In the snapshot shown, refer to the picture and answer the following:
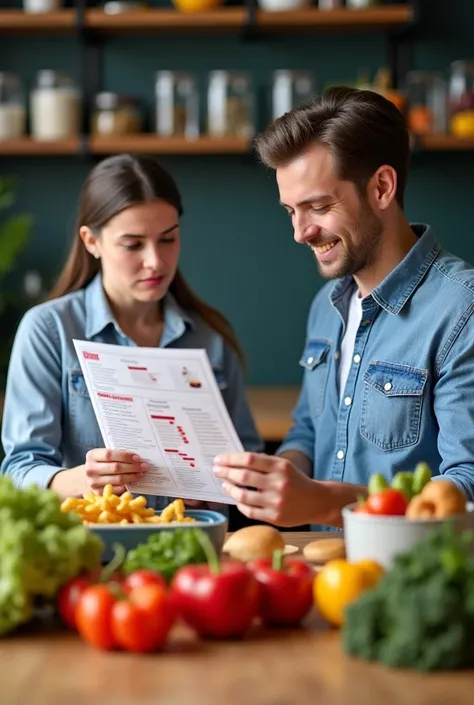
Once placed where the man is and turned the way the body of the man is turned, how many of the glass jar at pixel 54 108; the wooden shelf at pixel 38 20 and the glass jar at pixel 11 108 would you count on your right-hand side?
3

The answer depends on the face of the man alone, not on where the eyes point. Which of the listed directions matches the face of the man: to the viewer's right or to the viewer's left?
to the viewer's left

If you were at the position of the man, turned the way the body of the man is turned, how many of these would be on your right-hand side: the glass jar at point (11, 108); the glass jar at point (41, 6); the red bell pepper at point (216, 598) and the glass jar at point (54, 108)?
3

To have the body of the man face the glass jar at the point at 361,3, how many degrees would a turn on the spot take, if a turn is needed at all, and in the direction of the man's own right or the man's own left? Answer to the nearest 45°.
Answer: approximately 135° to the man's own right

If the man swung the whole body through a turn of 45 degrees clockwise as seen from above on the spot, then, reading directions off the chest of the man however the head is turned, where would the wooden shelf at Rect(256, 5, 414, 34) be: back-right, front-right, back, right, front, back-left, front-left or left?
right

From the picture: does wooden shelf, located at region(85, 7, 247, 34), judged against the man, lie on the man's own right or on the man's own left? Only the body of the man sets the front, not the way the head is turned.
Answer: on the man's own right

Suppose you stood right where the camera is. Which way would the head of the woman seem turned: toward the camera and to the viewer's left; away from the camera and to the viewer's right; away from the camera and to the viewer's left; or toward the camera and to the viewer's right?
toward the camera and to the viewer's right

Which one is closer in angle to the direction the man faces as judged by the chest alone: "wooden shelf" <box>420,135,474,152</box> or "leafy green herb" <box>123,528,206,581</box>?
the leafy green herb

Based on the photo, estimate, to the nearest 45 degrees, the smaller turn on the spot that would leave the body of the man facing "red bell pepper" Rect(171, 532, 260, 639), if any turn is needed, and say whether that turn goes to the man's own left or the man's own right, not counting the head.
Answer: approximately 45° to the man's own left

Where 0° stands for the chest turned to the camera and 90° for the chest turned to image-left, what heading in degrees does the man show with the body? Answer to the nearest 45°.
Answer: approximately 45°
